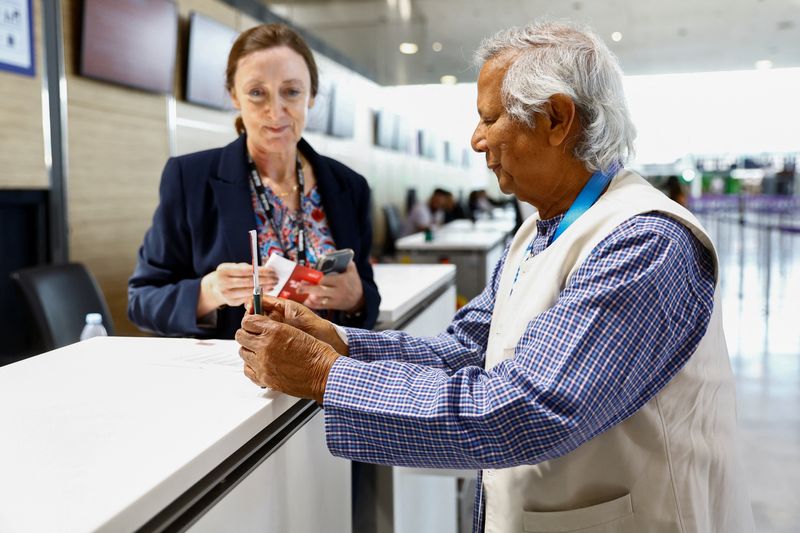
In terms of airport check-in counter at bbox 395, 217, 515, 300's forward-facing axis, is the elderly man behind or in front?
in front

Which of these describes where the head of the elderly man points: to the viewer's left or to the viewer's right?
to the viewer's left

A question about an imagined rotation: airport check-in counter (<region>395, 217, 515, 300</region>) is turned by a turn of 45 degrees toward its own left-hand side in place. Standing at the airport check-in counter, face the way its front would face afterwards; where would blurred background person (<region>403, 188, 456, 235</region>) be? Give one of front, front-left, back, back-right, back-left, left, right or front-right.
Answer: left

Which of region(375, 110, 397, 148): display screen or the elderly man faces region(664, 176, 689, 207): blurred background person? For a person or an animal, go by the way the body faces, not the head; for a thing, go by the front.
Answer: the display screen

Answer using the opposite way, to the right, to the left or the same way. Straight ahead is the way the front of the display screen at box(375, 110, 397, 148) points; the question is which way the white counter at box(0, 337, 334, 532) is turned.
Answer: the same way

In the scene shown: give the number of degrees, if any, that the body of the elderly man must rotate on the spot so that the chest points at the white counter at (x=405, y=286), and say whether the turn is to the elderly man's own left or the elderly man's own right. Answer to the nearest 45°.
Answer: approximately 90° to the elderly man's own right

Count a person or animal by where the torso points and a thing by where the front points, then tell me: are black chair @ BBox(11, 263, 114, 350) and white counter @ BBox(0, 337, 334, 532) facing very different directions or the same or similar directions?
same or similar directions

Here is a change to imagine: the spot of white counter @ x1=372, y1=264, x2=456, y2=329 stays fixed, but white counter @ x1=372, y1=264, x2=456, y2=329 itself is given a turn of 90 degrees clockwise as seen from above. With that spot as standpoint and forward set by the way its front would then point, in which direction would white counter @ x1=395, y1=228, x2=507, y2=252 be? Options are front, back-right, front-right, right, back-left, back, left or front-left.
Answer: back-right

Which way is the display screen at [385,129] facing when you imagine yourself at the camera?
facing the viewer and to the right of the viewer

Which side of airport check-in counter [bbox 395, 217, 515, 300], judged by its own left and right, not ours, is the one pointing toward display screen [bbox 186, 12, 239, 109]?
right

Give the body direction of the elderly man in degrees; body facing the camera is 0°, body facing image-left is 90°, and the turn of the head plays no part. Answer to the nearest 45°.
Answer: approximately 90°

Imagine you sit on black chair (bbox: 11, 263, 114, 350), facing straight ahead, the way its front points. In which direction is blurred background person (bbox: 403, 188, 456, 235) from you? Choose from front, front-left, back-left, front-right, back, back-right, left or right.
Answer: left

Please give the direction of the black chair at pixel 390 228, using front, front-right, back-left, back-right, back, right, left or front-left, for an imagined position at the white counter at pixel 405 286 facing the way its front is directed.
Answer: back-left

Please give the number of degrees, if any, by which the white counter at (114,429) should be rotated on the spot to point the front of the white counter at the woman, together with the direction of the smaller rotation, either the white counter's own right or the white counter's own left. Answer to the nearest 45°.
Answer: approximately 135° to the white counter's own left

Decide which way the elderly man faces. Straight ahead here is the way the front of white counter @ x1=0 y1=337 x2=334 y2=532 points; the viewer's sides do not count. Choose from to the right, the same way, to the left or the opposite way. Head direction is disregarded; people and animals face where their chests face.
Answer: the opposite way

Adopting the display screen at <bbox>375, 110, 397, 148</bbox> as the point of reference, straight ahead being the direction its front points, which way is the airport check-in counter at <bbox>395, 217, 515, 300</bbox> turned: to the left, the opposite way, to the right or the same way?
the same way

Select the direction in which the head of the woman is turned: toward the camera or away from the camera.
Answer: toward the camera
